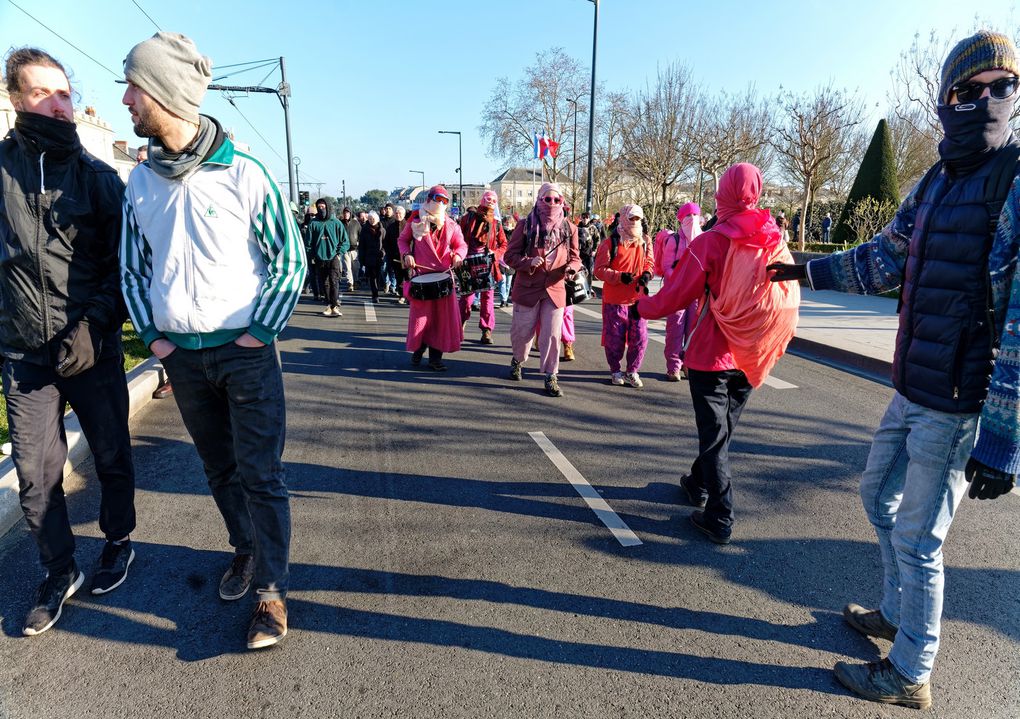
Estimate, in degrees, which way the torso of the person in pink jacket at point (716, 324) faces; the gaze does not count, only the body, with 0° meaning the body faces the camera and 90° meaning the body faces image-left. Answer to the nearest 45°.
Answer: approximately 135°

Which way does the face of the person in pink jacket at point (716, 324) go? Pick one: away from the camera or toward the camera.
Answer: away from the camera

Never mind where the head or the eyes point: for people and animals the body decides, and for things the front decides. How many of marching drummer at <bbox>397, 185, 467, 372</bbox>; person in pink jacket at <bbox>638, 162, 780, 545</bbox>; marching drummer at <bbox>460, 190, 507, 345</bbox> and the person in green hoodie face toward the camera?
3

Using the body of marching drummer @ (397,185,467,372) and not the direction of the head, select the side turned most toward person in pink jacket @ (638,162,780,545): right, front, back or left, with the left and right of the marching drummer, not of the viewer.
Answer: front

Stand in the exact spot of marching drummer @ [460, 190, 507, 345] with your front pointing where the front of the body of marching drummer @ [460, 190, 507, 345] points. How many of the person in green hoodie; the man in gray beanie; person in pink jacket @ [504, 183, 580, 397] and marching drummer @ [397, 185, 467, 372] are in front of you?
3

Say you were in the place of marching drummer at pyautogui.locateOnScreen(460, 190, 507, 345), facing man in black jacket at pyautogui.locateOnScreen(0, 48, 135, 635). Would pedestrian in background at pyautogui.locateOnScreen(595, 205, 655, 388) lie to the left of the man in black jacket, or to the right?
left

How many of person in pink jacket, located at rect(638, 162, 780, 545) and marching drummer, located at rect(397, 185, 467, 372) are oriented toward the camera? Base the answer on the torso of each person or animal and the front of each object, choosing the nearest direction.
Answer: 1

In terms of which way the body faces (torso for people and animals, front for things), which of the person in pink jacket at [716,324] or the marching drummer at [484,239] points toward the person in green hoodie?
the person in pink jacket

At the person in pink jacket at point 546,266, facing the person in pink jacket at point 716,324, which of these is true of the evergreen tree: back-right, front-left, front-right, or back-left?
back-left

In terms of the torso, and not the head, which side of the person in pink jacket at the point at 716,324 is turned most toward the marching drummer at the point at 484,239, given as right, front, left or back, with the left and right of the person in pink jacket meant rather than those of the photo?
front

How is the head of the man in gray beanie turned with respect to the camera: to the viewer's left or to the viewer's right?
to the viewer's left

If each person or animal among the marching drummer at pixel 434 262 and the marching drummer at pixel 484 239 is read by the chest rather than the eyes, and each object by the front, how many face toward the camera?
2

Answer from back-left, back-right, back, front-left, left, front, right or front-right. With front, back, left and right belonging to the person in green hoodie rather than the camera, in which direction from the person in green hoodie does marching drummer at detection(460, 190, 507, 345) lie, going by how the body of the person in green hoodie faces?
front-left

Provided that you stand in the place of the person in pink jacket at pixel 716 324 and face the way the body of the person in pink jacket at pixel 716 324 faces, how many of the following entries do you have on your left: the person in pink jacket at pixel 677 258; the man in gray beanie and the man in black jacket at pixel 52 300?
2
